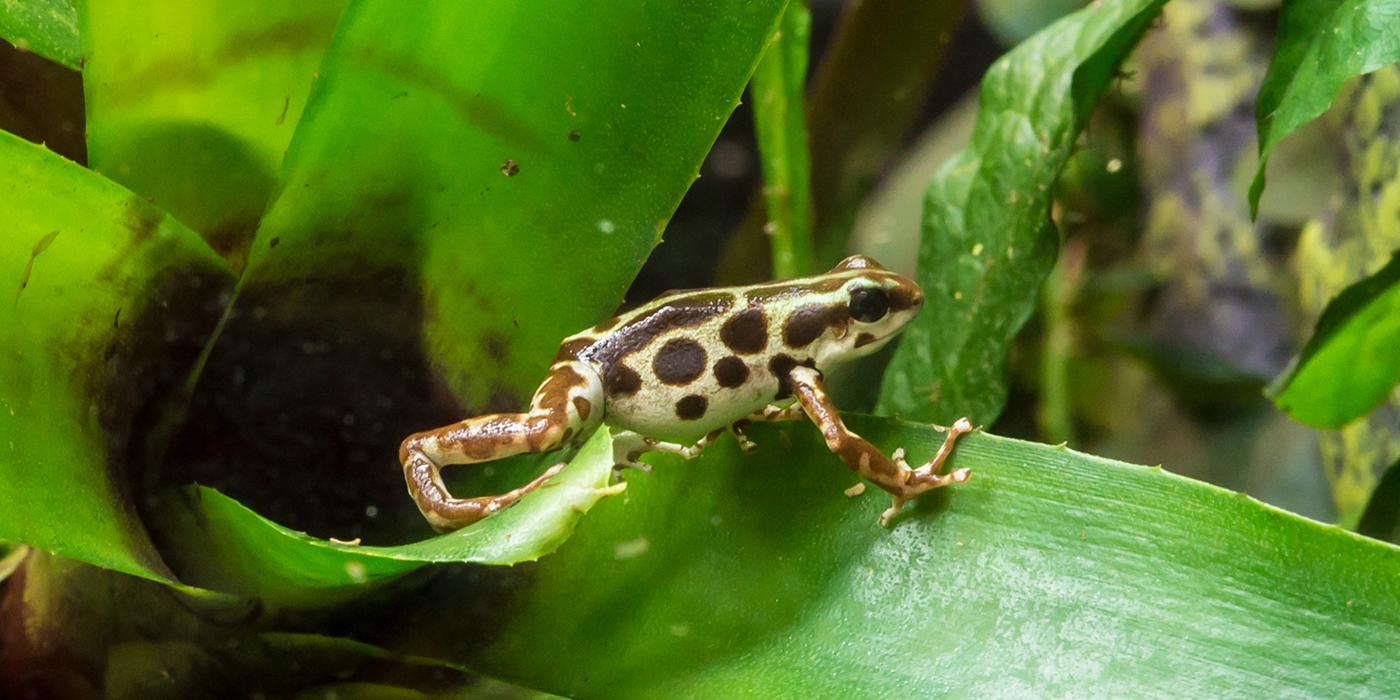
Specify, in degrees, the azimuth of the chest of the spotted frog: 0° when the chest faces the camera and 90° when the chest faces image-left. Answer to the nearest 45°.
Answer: approximately 270°
